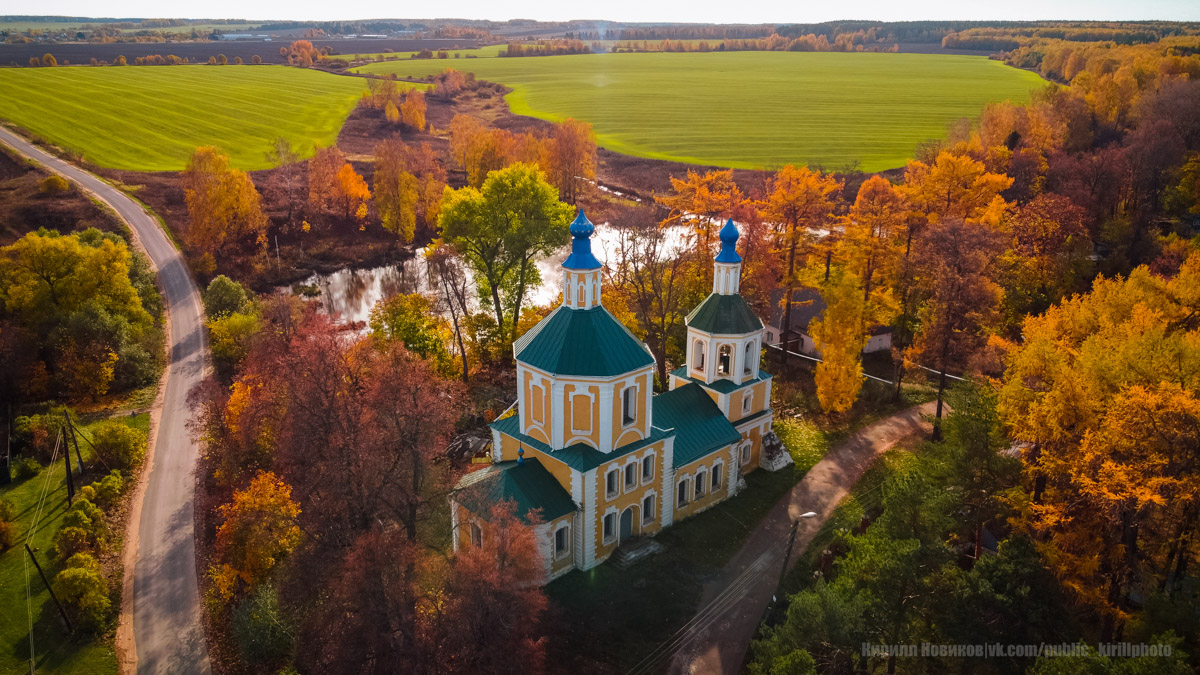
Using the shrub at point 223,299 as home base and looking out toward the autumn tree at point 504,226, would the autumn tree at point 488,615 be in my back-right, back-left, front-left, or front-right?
front-right

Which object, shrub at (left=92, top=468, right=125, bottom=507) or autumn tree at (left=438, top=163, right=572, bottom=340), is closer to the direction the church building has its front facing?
the autumn tree

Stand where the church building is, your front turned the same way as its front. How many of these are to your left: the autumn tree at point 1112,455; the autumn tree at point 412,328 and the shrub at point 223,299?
2

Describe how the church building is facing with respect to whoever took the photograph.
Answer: facing away from the viewer and to the right of the viewer

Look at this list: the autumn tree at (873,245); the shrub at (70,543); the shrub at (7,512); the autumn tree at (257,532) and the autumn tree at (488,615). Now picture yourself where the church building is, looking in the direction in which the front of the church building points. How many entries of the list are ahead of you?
1

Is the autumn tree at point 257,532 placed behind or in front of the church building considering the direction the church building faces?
behind

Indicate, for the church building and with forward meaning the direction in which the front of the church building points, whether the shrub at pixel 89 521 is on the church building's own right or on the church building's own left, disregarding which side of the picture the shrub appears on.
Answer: on the church building's own left

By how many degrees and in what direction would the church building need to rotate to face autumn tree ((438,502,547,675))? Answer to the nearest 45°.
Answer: approximately 135° to its right

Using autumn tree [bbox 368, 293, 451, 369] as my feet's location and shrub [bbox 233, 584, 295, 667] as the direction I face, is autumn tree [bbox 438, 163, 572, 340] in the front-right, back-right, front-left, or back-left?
back-left

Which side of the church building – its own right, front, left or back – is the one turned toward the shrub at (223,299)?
left

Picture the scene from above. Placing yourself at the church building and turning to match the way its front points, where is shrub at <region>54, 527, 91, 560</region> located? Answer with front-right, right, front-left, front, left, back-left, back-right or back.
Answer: back-left

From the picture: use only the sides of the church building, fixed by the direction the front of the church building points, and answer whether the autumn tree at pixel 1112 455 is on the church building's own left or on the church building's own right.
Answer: on the church building's own right

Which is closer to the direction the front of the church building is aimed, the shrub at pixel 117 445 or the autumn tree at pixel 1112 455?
the autumn tree

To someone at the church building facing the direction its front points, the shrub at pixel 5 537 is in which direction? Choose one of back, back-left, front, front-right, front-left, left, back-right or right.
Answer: back-left

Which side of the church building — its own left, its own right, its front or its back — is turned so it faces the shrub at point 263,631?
back

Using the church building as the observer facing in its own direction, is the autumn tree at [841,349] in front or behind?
in front

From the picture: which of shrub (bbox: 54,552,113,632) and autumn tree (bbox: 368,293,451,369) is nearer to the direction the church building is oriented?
the autumn tree
